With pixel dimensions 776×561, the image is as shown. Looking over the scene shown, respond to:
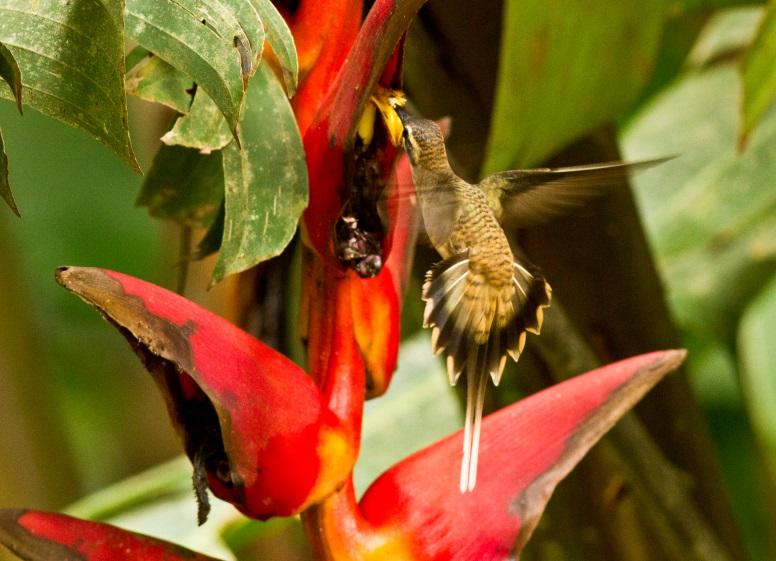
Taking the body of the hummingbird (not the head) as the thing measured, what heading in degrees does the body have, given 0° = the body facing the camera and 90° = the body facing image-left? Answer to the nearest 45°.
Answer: approximately 135°
